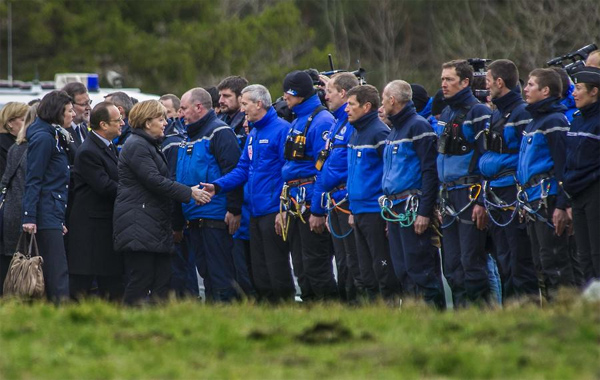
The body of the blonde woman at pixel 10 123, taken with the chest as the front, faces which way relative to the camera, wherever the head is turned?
to the viewer's right

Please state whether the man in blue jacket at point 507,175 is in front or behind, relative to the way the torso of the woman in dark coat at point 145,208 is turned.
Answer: in front

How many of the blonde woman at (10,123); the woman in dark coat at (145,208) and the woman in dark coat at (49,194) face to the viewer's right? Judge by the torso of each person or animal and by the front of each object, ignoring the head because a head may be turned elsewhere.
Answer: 3

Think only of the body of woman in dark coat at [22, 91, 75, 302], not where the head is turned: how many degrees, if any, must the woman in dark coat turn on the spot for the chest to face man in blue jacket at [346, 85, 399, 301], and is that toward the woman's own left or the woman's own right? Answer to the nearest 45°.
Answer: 0° — they already face them

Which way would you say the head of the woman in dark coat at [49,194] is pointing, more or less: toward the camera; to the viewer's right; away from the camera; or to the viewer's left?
to the viewer's right

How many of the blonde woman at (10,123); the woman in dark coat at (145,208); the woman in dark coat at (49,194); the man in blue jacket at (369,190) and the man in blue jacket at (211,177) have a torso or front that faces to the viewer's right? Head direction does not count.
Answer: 3

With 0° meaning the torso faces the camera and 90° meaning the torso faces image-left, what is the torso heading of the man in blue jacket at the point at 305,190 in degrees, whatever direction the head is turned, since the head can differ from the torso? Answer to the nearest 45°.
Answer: approximately 45°

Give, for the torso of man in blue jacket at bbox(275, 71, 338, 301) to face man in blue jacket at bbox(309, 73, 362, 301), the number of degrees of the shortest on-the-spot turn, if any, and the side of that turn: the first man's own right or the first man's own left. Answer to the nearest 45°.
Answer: approximately 90° to the first man's own left

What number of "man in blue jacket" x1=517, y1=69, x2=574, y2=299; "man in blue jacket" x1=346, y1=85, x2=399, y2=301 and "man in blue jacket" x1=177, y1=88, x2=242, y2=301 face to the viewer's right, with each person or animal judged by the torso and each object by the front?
0

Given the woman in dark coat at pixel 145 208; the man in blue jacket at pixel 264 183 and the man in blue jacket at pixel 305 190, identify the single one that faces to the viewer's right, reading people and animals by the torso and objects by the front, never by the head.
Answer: the woman in dark coat

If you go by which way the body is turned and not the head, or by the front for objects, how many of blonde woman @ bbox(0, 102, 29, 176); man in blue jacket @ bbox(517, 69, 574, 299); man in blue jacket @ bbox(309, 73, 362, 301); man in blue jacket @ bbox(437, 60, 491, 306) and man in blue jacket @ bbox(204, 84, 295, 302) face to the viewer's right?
1

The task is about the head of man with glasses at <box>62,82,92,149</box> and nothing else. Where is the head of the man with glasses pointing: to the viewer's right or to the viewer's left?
to the viewer's right
